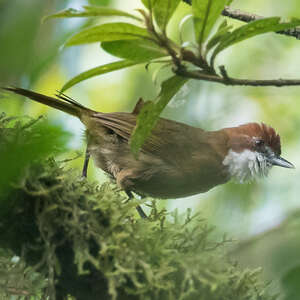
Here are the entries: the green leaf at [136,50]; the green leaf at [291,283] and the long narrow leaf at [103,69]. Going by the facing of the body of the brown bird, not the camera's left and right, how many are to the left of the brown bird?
0

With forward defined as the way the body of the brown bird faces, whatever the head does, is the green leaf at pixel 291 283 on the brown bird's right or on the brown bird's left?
on the brown bird's right

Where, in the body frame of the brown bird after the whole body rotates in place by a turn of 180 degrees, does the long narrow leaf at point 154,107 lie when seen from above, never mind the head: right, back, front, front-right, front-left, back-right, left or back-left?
left

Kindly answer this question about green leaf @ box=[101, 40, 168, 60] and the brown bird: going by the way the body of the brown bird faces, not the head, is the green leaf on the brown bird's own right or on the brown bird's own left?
on the brown bird's own right

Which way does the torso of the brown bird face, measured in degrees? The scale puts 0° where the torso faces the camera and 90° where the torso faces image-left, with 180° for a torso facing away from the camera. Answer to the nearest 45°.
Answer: approximately 270°

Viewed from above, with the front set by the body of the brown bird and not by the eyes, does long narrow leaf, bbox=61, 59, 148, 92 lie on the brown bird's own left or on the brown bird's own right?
on the brown bird's own right
